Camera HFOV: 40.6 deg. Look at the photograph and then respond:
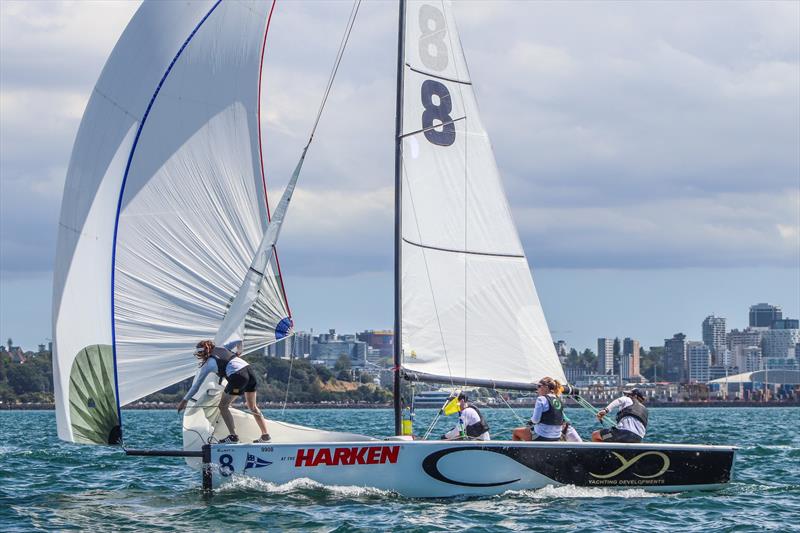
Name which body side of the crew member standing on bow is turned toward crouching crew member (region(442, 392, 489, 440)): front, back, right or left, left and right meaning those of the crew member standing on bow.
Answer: back

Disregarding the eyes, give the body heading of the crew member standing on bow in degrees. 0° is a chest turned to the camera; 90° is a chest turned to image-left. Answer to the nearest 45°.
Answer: approximately 90°

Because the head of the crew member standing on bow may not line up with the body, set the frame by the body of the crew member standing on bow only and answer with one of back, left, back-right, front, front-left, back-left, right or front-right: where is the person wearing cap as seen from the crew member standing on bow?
back

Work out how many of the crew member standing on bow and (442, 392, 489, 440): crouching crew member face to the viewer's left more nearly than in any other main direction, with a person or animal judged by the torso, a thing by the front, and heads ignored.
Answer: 2

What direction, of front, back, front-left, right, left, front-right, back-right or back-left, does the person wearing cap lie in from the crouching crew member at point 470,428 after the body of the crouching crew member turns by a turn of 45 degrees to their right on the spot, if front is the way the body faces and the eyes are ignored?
back-right

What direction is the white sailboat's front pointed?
to the viewer's left

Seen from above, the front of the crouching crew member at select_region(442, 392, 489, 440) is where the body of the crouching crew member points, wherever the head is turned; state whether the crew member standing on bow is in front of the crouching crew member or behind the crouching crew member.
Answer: in front

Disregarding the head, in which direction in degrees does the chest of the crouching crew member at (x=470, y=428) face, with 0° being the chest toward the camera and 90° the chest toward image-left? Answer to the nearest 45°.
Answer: approximately 90°
